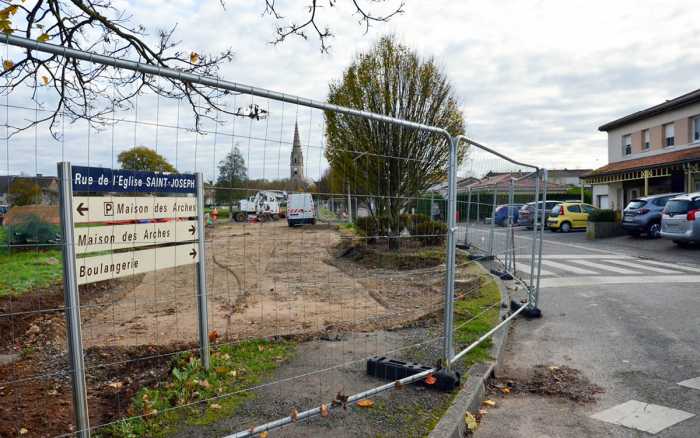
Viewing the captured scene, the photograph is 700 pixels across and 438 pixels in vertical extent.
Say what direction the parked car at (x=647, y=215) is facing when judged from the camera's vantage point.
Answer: facing away from the viewer and to the right of the viewer

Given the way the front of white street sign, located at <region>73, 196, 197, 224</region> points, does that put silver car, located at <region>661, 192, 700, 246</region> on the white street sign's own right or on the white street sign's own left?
on the white street sign's own left

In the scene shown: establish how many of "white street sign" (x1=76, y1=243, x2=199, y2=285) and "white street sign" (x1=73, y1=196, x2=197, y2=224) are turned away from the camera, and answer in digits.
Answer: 0

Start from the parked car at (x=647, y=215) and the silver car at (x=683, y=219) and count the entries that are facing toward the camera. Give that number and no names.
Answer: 0

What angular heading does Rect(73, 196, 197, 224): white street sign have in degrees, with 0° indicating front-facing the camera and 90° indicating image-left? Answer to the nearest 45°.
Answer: approximately 315°

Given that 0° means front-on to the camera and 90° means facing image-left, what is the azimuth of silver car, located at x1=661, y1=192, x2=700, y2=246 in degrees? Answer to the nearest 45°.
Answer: approximately 225°
